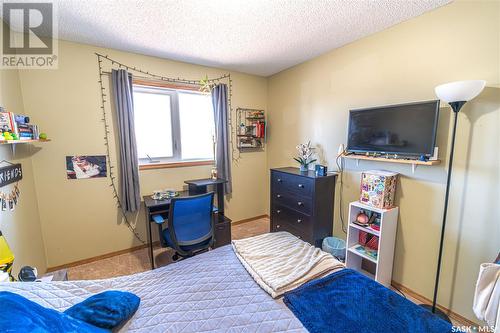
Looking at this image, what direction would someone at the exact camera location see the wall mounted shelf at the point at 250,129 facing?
facing the viewer

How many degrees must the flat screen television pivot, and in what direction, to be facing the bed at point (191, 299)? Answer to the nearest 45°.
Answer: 0° — it already faces it

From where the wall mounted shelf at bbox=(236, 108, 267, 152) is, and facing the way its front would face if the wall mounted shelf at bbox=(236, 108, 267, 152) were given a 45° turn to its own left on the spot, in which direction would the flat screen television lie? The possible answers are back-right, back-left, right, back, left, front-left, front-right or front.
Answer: front

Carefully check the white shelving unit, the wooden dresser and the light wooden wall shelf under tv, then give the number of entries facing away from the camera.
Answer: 0

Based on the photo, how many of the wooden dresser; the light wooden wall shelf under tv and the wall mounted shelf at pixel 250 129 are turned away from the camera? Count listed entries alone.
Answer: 0

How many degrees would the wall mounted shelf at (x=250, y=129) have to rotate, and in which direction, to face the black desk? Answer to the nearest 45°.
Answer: approximately 45° to its right

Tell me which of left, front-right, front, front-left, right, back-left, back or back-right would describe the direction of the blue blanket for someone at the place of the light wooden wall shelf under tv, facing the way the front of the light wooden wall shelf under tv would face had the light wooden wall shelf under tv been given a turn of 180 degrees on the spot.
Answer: back-right

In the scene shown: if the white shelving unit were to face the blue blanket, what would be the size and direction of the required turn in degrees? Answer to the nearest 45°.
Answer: approximately 45° to its left

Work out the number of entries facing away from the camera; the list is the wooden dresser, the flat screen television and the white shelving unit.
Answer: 0

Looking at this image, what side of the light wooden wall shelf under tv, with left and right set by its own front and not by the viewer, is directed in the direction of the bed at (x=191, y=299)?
front

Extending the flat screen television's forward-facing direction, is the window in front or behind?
in front

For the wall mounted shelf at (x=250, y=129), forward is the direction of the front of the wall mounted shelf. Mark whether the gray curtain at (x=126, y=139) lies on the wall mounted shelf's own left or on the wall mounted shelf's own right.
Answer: on the wall mounted shelf's own right

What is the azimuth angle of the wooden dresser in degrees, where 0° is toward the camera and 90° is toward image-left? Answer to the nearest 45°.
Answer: approximately 45°

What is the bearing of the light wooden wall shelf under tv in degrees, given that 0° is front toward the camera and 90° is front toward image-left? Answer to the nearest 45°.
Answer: approximately 45°

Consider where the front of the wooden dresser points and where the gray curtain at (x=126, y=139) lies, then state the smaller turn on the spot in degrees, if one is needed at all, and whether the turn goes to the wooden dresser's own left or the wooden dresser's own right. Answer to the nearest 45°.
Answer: approximately 45° to the wooden dresser's own right

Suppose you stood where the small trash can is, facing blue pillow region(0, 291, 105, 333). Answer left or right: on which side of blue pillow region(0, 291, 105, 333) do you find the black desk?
right

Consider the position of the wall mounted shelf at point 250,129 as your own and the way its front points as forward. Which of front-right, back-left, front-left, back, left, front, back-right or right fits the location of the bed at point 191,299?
front
